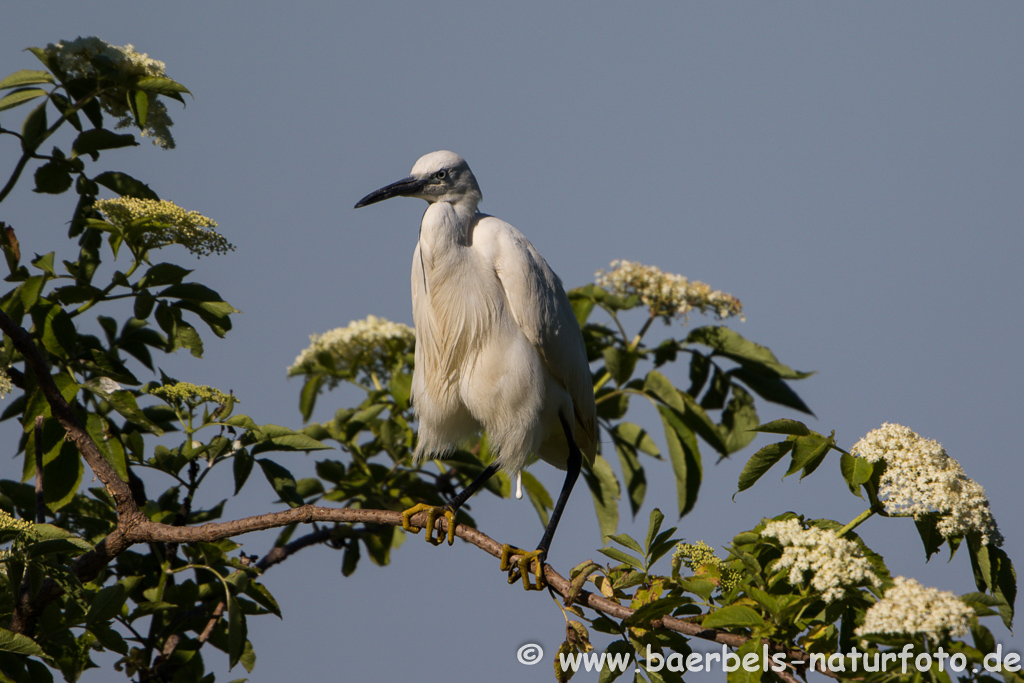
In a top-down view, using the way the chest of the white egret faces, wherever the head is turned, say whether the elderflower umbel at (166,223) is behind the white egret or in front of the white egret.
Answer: in front

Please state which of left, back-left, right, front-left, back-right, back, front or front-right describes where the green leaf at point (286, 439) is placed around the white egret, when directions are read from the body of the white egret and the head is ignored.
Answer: front

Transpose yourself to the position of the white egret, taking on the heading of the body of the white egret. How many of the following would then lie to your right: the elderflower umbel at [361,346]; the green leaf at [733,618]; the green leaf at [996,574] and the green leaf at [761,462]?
1

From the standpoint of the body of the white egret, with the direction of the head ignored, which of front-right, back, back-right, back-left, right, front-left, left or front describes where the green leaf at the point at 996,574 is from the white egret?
left

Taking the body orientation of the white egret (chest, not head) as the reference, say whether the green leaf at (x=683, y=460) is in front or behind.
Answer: behind

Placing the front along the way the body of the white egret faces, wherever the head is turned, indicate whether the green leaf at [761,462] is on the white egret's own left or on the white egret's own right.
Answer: on the white egret's own left

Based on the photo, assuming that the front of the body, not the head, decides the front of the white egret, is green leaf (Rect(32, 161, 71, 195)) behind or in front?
in front
